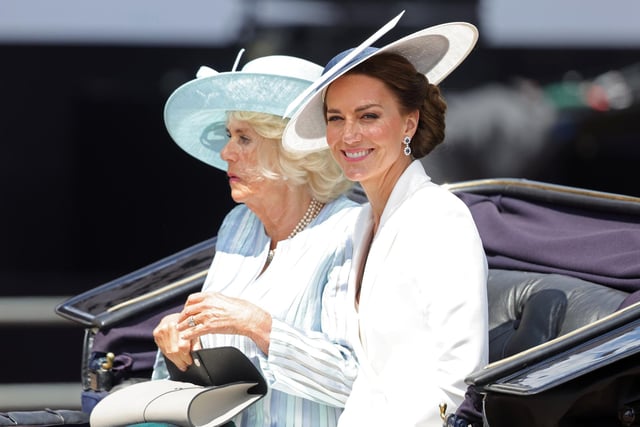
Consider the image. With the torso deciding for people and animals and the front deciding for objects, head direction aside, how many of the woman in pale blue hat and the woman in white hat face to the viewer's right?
0

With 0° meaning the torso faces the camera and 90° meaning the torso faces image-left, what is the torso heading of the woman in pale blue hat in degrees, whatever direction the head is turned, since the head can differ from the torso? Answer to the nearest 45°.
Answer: approximately 45°

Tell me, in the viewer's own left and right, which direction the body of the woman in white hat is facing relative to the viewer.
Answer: facing the viewer and to the left of the viewer

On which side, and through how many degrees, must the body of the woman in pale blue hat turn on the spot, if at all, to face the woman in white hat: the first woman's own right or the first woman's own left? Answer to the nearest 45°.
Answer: approximately 90° to the first woman's own left

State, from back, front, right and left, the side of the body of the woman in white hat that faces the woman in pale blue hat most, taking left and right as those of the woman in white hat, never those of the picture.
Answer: right

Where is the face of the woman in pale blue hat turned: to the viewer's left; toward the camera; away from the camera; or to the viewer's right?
to the viewer's left
